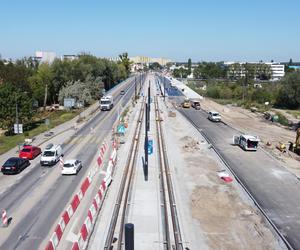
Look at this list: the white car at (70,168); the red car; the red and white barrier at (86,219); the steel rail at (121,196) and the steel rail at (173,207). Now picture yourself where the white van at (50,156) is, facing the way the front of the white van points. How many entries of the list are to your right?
1

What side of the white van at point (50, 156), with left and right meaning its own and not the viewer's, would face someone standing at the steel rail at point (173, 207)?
left

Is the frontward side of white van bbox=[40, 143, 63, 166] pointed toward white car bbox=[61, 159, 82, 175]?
no

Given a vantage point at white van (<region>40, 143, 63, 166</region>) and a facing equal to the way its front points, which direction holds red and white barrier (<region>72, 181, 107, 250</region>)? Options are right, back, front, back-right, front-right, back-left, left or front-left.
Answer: front-left

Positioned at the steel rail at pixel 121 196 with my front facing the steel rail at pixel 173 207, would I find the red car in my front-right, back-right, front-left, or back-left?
back-left

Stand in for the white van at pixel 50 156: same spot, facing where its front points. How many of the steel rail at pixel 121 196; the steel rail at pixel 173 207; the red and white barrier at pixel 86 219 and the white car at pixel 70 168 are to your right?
0

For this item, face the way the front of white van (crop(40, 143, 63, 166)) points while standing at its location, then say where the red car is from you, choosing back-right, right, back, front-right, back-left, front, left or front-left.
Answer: right

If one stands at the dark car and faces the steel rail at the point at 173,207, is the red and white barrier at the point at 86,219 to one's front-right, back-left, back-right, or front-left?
front-right

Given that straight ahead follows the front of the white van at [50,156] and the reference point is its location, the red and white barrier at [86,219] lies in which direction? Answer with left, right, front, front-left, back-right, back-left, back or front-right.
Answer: front-left
